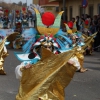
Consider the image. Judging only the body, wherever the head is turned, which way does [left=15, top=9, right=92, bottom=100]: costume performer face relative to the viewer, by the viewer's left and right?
facing the viewer
